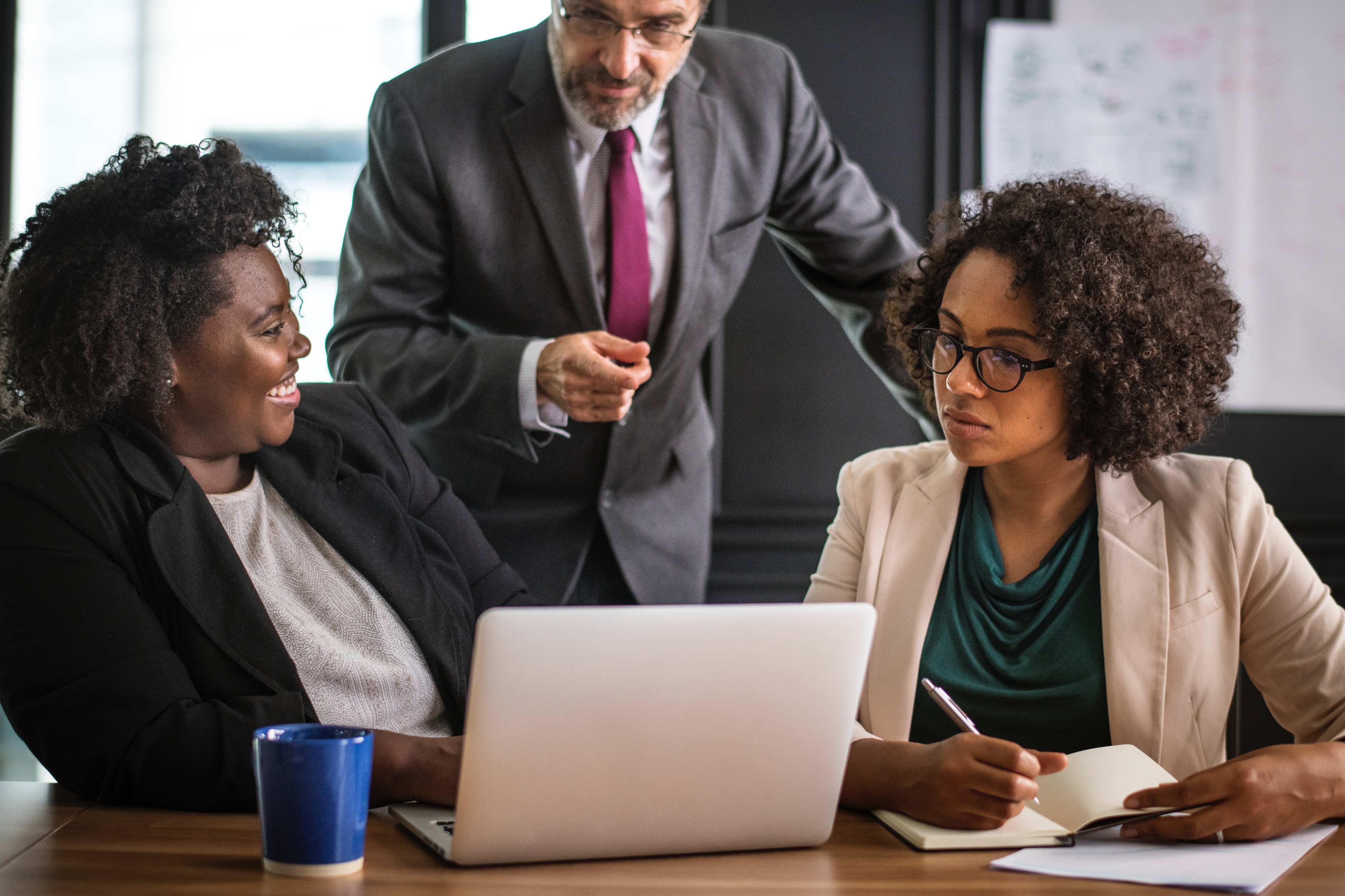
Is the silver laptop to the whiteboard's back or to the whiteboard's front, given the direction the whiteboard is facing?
to the front

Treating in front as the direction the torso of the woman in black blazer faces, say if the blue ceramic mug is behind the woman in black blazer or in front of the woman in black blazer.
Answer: in front

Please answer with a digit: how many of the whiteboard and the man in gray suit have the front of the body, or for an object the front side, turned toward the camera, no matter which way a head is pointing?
2

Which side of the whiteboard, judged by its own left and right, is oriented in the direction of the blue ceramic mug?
front

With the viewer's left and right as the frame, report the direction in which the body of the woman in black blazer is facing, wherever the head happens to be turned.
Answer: facing the viewer and to the right of the viewer

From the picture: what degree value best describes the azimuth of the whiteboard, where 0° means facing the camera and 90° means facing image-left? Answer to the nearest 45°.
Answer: approximately 0°

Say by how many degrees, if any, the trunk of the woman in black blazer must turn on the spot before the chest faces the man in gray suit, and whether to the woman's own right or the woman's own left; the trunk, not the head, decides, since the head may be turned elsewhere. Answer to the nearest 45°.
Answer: approximately 90° to the woman's own left

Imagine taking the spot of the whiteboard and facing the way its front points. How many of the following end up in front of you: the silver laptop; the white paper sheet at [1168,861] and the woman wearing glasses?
3

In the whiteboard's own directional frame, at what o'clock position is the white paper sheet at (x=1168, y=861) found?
The white paper sheet is roughly at 12 o'clock from the whiteboard.

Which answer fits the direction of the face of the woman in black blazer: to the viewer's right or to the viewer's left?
to the viewer's right

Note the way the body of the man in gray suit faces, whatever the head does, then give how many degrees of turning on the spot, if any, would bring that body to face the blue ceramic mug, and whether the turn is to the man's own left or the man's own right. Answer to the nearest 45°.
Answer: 0° — they already face it

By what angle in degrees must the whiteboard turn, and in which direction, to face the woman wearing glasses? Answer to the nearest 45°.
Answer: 0° — it already faces them

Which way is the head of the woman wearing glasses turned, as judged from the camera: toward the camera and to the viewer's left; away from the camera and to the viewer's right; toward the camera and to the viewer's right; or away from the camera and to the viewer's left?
toward the camera and to the viewer's left
